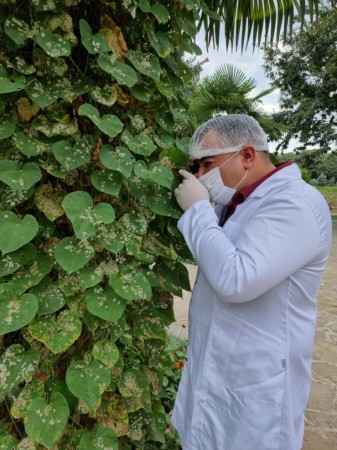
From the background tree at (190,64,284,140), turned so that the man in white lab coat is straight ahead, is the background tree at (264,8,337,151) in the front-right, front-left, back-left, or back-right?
back-left

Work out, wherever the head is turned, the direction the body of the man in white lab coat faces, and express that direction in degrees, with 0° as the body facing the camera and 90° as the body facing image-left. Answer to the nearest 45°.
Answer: approximately 90°

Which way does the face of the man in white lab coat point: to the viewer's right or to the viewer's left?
to the viewer's left
